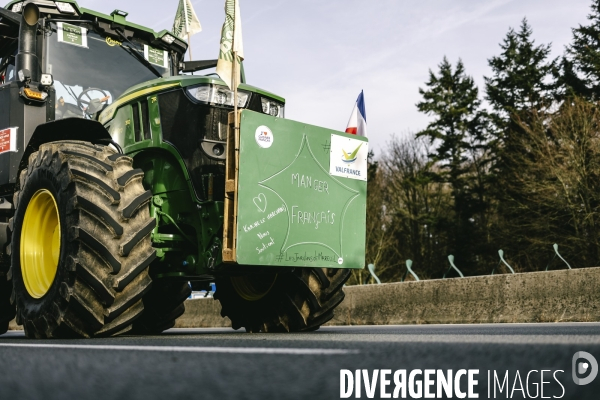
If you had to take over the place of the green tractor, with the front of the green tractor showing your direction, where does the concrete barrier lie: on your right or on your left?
on your left

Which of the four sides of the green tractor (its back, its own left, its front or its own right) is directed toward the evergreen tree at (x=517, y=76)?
left

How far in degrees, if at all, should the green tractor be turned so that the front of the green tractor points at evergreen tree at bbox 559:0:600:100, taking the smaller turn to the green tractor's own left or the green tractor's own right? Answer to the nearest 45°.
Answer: approximately 90° to the green tractor's own left

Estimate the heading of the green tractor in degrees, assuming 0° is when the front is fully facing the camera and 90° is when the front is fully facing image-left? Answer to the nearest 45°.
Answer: approximately 315°

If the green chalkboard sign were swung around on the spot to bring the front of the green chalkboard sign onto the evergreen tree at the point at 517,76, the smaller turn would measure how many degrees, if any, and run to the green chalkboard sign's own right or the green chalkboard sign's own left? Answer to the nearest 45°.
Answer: approximately 135° to the green chalkboard sign's own left

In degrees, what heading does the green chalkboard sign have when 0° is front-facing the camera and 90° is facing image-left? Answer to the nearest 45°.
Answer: approximately 315°
